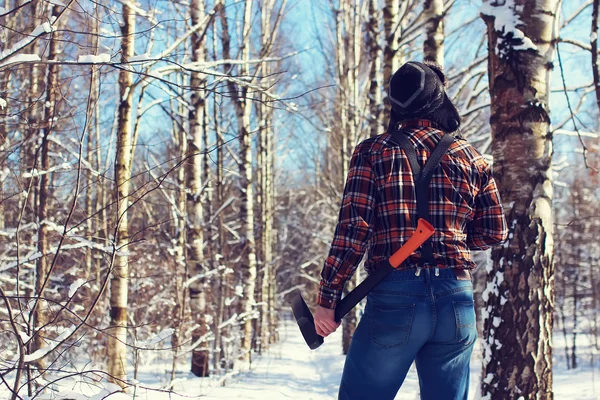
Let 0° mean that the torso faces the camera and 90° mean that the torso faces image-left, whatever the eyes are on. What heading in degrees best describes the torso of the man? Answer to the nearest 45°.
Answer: approximately 180°

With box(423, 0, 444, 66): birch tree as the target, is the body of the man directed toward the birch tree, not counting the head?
yes

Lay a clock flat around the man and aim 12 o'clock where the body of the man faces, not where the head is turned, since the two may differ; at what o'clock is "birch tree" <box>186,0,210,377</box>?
The birch tree is roughly at 11 o'clock from the man.
